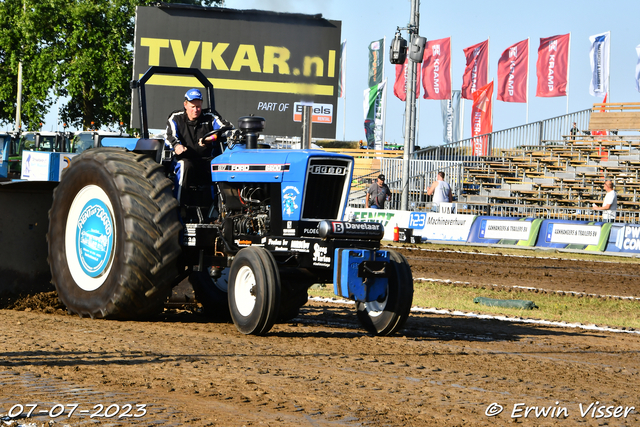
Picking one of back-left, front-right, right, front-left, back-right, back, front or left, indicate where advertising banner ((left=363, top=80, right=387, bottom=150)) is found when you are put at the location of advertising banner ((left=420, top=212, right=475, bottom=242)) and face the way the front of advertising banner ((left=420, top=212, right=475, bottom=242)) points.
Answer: back

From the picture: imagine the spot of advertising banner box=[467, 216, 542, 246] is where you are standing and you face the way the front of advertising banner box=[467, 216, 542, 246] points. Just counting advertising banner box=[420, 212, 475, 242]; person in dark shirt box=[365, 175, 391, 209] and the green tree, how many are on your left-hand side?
0

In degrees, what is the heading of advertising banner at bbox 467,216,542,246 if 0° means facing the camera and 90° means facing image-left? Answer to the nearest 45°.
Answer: approximately 0°

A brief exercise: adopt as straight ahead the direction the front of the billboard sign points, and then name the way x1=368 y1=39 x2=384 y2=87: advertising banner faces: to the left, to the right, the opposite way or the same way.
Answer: the same way

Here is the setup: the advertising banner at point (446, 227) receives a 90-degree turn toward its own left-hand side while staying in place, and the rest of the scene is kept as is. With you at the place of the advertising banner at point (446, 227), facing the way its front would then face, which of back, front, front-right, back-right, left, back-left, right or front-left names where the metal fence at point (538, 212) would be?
front-left

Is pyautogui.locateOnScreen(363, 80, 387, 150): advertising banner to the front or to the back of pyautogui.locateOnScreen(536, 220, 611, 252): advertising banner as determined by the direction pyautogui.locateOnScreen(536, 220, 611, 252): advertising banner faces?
to the back

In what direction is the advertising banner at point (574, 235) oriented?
toward the camera

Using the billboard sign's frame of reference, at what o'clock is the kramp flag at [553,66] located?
The kramp flag is roughly at 8 o'clock from the billboard sign.

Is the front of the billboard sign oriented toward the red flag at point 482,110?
no

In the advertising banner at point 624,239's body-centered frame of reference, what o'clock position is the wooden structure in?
The wooden structure is roughly at 6 o'clock from the advertising banner.

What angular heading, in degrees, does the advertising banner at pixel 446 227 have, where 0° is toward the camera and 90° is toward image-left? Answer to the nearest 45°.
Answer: approximately 0°

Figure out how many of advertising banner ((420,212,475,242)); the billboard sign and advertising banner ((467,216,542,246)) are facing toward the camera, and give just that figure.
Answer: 3

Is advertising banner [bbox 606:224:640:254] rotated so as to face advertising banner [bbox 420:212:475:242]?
no

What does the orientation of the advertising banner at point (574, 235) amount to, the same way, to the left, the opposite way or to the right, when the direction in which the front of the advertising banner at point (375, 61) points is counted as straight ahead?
the same way

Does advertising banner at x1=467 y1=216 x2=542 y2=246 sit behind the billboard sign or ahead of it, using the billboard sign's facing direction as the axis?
ahead

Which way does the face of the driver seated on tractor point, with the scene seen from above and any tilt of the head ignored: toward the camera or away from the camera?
toward the camera

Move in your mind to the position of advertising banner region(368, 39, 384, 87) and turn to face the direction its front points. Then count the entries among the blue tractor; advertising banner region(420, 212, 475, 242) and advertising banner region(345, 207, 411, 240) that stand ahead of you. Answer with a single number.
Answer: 3

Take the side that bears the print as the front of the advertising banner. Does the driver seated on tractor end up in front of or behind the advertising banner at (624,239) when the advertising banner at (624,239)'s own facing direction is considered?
in front

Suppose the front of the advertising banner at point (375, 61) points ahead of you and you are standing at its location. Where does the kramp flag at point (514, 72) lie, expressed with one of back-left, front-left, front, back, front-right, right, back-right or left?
front-left
